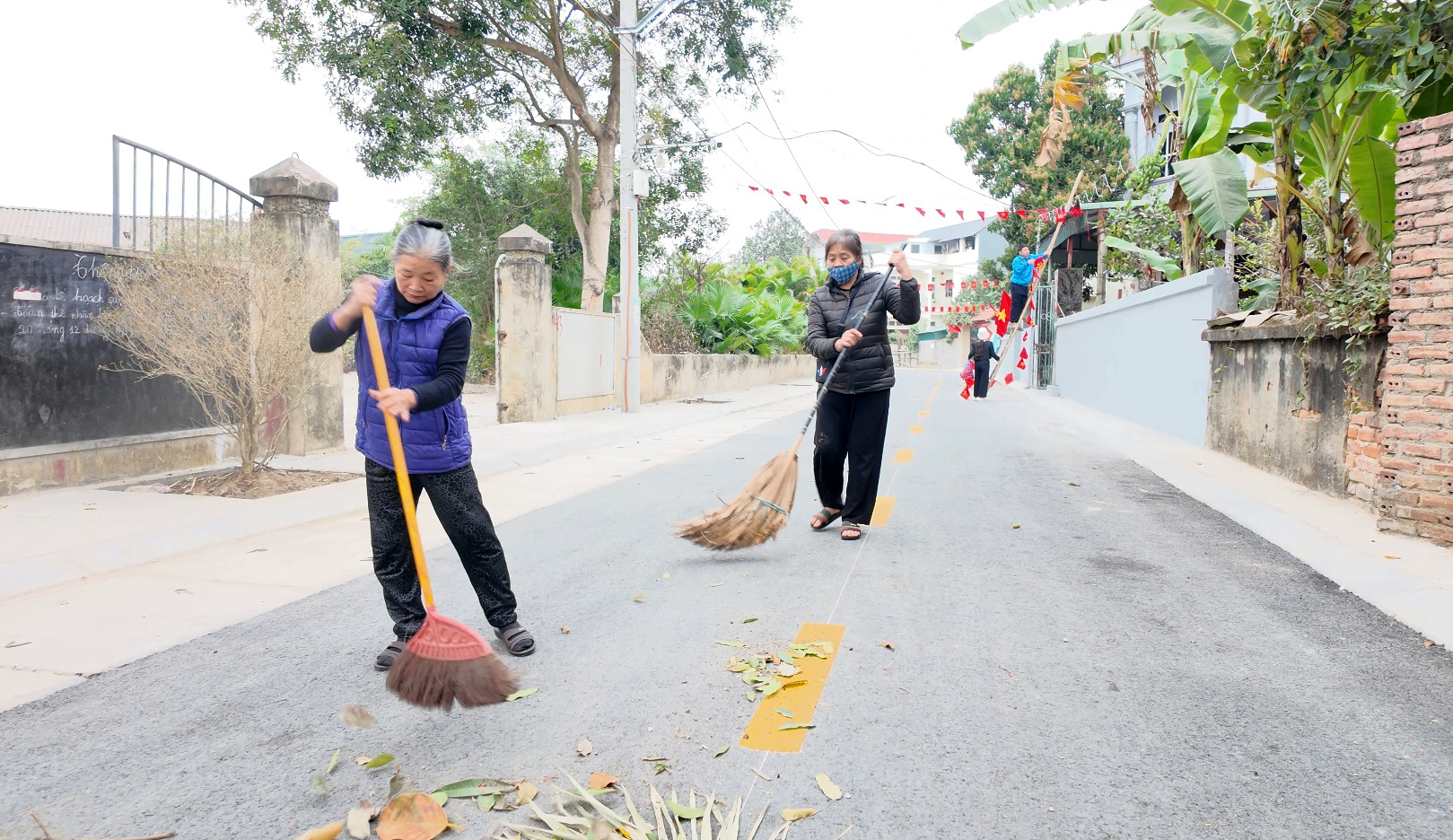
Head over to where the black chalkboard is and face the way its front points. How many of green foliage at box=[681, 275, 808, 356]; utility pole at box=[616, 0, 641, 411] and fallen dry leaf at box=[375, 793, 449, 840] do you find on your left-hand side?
2

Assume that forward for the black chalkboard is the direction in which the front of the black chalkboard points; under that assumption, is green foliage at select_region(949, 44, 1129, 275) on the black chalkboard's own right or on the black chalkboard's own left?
on the black chalkboard's own left

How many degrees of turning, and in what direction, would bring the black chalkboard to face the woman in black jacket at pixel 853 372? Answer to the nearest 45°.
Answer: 0° — it already faces them

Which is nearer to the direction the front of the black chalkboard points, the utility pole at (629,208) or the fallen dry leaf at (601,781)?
the fallen dry leaf

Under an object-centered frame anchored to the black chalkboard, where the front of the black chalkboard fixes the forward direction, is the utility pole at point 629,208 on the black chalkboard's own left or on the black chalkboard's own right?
on the black chalkboard's own left

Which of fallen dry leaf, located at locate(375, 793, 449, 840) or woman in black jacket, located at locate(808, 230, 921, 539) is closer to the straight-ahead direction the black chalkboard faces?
the woman in black jacket

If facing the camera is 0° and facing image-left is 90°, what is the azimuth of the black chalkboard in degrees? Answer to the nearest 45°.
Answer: approximately 315°

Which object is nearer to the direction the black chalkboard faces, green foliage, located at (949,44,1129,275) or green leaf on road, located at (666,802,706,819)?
the green leaf on road

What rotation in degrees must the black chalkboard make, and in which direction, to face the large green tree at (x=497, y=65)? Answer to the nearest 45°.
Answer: approximately 90° to its left

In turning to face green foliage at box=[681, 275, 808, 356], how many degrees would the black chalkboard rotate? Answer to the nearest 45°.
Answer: approximately 90° to its left

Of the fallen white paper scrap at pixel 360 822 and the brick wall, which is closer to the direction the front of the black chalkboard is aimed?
the brick wall

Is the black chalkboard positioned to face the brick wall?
yes
